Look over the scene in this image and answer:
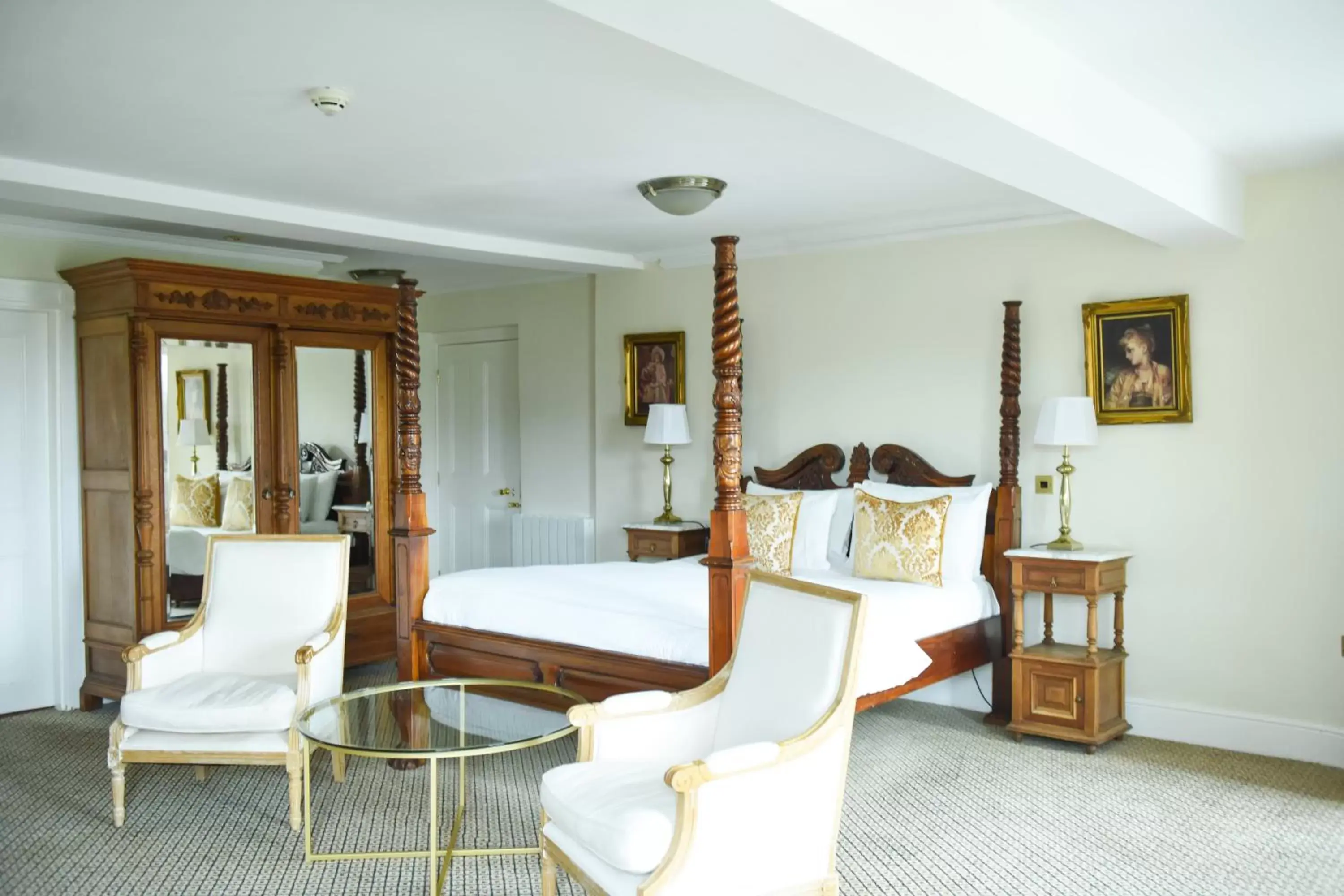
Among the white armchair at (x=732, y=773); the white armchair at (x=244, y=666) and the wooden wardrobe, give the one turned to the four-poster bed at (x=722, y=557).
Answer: the wooden wardrobe

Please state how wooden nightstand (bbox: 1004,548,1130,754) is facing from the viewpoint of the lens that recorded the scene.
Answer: facing the viewer and to the left of the viewer

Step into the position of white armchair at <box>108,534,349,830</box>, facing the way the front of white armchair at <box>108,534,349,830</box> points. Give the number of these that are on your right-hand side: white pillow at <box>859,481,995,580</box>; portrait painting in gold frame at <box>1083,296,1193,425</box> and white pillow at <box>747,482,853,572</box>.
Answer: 0

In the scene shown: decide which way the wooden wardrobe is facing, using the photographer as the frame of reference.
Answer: facing the viewer and to the right of the viewer

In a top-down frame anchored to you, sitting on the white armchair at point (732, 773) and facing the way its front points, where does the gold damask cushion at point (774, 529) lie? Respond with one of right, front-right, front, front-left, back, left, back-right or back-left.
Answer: back-right

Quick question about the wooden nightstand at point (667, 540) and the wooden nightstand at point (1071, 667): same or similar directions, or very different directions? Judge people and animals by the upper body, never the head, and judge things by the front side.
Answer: same or similar directions

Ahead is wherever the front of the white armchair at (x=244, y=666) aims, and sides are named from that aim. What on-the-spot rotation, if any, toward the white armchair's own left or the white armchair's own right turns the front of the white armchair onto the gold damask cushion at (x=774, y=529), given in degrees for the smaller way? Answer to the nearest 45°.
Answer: approximately 135° to the white armchair's own left

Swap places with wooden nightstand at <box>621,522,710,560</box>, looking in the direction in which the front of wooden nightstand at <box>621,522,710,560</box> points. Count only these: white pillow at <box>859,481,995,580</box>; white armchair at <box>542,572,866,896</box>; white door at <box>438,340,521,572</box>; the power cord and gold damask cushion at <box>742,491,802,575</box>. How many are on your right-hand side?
1

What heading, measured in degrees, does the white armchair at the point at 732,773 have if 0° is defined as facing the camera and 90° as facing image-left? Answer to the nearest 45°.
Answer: approximately 45°

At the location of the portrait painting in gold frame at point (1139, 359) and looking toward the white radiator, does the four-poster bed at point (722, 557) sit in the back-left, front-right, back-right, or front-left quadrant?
front-left

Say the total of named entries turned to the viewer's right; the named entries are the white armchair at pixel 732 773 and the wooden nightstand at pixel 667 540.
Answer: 0

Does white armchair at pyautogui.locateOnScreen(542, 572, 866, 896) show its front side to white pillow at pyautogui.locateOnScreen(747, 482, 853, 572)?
no
